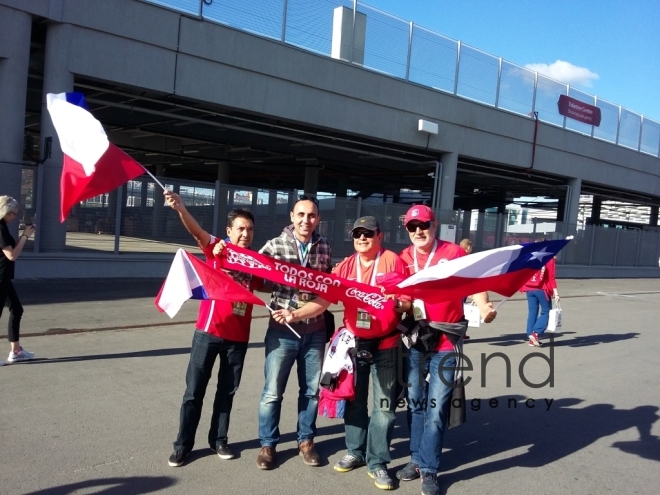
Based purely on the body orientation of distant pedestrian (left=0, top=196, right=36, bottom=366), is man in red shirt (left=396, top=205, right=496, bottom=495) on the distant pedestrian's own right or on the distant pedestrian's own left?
on the distant pedestrian's own right

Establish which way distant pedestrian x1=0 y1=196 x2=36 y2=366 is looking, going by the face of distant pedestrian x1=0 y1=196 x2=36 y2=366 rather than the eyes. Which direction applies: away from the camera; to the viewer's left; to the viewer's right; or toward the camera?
to the viewer's right

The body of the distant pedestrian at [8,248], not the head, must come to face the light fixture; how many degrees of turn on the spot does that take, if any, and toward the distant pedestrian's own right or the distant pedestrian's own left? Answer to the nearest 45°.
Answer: approximately 45° to the distant pedestrian's own left

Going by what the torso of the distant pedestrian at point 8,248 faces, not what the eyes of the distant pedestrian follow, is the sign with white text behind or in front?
in front

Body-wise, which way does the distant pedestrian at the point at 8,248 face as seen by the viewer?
to the viewer's right

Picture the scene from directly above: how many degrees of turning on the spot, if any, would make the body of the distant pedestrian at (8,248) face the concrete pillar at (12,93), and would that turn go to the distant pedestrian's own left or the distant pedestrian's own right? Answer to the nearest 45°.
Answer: approximately 90° to the distant pedestrian's own left

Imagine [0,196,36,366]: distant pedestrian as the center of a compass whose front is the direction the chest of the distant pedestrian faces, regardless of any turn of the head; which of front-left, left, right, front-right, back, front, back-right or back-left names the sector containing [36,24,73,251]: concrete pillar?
left

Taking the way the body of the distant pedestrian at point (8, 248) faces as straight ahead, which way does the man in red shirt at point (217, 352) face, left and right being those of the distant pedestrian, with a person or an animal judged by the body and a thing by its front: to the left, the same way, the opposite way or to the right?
to the right

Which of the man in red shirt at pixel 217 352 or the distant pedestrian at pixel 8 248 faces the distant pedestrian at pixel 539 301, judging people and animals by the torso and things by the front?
the distant pedestrian at pixel 8 248

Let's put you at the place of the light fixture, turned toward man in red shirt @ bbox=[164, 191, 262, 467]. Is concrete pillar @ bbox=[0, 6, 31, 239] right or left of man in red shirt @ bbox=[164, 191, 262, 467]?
right

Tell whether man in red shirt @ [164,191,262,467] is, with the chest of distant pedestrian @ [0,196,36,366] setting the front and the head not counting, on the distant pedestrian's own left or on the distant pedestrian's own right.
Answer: on the distant pedestrian's own right
